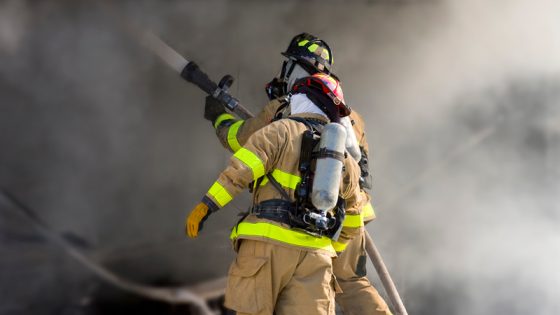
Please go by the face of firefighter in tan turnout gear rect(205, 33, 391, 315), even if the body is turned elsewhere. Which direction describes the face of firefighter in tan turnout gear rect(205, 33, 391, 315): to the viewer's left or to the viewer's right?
to the viewer's left

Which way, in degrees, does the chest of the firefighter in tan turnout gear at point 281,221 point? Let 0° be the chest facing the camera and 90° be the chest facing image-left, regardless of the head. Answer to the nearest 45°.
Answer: approximately 135°
